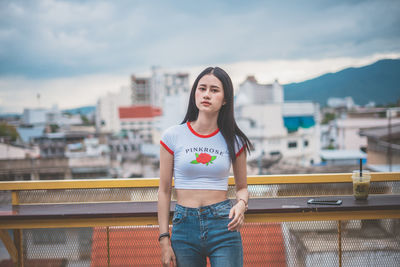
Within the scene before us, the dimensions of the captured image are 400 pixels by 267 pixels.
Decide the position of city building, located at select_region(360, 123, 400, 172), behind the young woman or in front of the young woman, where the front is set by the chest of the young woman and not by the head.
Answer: behind

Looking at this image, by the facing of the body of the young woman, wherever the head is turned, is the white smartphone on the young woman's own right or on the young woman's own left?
on the young woman's own left

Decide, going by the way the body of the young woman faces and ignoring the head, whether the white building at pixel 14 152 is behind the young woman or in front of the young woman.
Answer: behind

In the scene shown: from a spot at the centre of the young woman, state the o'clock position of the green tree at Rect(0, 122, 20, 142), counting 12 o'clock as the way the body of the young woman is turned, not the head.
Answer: The green tree is roughly at 5 o'clock from the young woman.

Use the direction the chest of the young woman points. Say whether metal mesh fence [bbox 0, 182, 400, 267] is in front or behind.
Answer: behind

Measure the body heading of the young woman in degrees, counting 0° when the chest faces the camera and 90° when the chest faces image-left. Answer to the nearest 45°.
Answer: approximately 0°

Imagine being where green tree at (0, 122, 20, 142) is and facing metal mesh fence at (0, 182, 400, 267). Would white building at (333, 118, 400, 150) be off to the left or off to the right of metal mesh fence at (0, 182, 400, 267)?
left

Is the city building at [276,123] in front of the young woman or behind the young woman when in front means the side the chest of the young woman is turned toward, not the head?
behind
